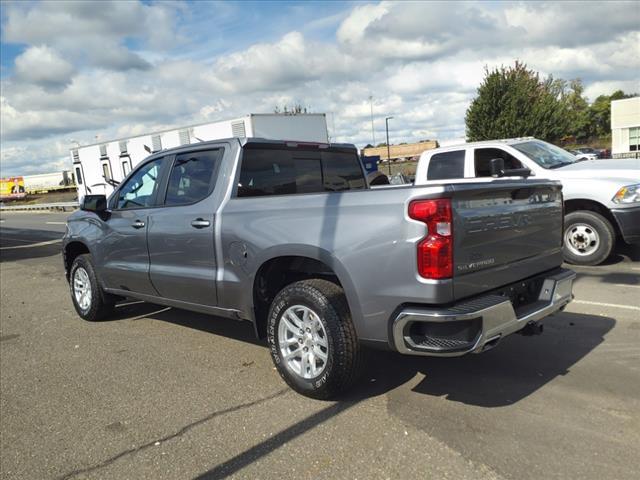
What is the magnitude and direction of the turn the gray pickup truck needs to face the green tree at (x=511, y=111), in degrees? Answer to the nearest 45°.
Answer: approximately 90° to its right

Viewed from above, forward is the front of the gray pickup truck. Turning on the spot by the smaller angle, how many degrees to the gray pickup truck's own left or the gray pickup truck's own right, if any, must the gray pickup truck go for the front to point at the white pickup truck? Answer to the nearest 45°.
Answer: approximately 90° to the gray pickup truck's own right

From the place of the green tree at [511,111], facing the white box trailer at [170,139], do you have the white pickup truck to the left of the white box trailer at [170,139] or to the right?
left

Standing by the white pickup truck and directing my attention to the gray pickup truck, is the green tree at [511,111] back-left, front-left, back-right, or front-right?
back-right

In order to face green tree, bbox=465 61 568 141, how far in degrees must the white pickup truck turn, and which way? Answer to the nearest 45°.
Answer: approximately 135° to its left

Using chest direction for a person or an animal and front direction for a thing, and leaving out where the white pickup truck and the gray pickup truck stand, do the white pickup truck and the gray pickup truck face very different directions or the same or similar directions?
very different directions

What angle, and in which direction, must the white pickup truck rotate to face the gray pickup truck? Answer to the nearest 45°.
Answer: approximately 90° to its right

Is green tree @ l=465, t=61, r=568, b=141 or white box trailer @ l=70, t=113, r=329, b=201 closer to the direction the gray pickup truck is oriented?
the white box trailer

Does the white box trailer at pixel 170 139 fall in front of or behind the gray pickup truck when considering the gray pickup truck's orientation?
in front

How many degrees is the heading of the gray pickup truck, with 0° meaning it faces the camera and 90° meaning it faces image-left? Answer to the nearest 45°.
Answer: approximately 135°

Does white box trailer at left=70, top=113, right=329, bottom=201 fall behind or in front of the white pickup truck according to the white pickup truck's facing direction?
behind

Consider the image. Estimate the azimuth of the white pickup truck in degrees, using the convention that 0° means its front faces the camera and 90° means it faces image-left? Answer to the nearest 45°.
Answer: approximately 315°

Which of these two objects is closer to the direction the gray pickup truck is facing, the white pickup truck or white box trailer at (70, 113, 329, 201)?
the white box trailer
